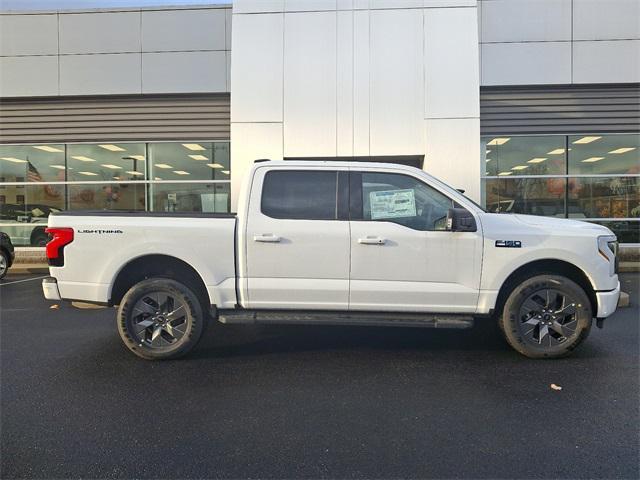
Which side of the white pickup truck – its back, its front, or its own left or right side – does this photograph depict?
right

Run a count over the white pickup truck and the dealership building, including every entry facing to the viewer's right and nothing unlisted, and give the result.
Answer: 1

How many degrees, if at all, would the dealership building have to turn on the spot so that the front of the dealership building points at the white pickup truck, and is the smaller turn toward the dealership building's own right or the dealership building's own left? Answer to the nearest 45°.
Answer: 0° — it already faces it

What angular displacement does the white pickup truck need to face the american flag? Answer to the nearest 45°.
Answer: approximately 135° to its left

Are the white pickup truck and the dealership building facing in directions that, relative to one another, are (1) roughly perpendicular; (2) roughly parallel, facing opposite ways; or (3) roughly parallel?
roughly perpendicular

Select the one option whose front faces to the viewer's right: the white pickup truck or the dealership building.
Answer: the white pickup truck

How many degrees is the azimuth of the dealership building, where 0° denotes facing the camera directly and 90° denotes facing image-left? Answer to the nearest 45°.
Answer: approximately 0°

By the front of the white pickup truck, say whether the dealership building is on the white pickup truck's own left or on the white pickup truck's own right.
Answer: on the white pickup truck's own left
